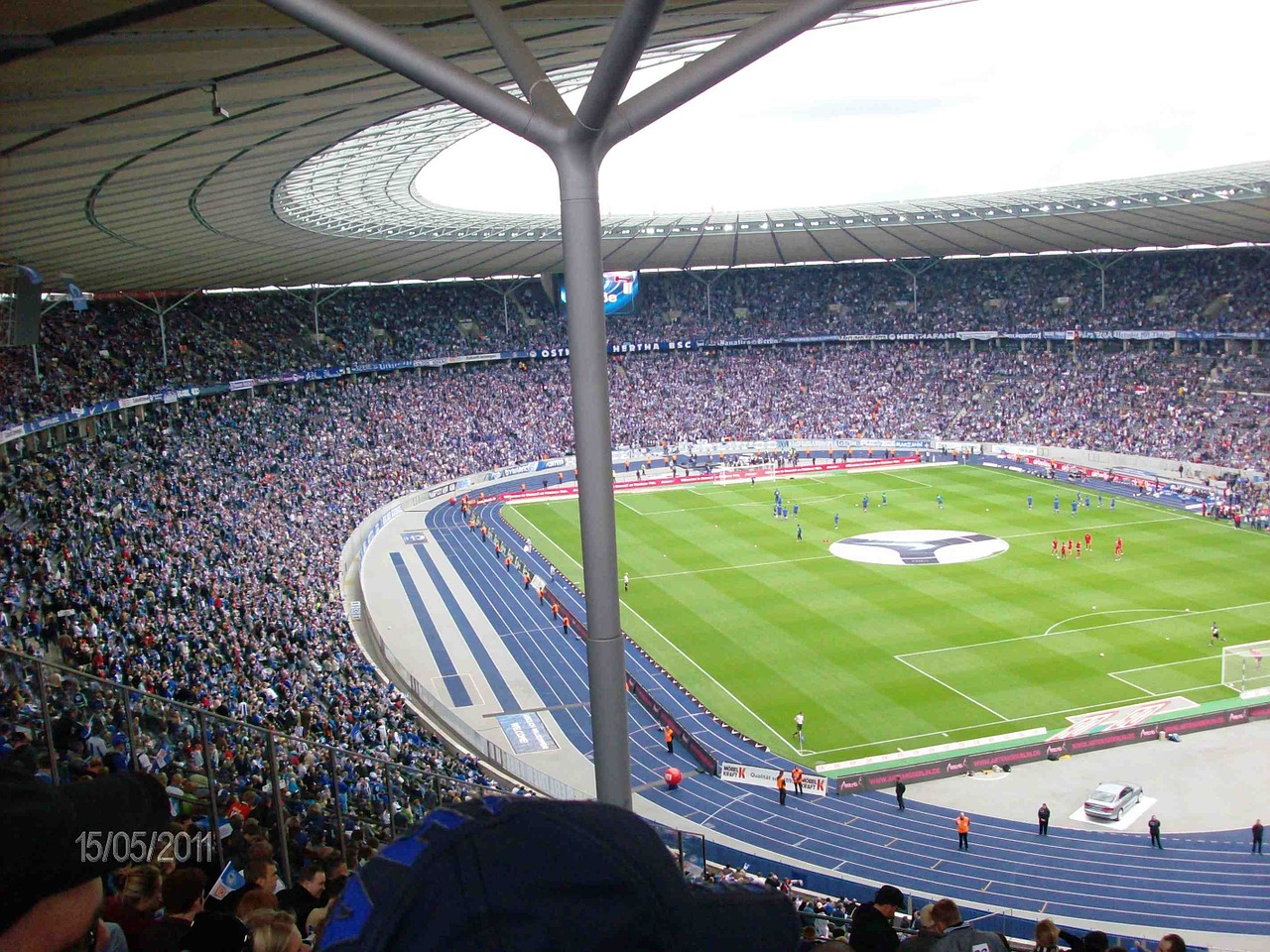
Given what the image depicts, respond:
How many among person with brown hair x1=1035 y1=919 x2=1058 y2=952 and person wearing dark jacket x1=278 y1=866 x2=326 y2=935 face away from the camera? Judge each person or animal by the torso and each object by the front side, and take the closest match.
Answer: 1

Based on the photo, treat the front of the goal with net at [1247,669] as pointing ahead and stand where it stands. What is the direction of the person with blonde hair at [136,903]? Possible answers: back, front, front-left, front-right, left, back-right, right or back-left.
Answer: back-left

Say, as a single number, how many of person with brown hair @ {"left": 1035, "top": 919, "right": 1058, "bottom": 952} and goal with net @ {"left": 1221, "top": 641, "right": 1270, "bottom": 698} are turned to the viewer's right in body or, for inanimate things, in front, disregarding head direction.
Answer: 0

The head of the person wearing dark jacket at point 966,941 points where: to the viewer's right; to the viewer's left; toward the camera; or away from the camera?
away from the camera

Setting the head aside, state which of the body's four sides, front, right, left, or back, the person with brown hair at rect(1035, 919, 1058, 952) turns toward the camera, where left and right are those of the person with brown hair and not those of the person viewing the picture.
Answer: back

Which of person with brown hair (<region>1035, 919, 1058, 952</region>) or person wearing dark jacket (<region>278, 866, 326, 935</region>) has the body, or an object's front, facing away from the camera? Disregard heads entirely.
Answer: the person with brown hair

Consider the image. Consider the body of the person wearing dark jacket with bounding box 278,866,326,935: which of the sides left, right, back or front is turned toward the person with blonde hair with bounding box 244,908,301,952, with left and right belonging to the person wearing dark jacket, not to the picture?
right

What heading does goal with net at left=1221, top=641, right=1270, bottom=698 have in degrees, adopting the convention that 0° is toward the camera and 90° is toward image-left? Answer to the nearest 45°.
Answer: approximately 135°

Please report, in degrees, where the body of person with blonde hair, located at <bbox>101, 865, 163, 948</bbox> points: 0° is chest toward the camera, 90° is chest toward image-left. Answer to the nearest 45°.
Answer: approximately 225°

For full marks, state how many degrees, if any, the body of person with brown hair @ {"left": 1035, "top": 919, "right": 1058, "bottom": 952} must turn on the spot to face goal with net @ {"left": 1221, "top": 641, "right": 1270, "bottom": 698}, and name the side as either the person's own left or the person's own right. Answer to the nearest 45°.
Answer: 0° — they already face it
